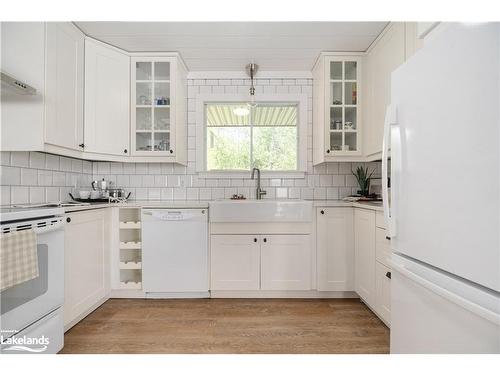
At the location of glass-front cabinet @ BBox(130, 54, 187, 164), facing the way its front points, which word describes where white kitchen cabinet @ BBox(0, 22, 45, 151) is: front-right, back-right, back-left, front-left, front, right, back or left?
front-right

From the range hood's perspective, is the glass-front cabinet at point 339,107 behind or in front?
in front

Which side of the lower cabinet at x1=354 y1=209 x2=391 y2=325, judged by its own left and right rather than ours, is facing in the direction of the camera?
left

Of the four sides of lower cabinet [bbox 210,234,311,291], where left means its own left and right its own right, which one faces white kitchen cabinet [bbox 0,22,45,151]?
right

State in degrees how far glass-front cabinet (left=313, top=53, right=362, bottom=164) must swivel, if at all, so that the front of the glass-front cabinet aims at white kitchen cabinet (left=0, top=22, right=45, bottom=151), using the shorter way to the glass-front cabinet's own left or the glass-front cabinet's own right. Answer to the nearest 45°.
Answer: approximately 45° to the glass-front cabinet's own right

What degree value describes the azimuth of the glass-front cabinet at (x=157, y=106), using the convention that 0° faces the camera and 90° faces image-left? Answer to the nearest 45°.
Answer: approximately 0°

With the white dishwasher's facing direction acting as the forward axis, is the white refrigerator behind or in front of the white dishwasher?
in front

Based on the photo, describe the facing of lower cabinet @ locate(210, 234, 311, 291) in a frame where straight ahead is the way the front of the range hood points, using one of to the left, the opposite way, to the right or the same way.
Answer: to the right

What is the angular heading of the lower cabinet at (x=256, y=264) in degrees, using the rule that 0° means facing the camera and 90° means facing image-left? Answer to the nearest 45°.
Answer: approximately 0°
